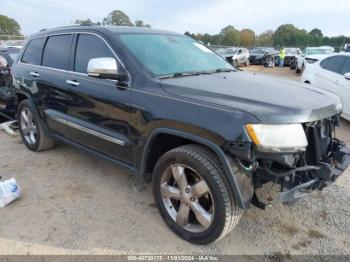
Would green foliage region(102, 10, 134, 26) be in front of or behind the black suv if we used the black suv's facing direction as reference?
behind

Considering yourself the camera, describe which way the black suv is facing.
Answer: facing the viewer and to the right of the viewer

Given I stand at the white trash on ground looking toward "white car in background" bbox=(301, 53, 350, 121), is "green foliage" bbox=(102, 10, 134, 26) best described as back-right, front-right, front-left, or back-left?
front-left

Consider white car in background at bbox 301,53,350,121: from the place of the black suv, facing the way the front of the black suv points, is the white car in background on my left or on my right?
on my left

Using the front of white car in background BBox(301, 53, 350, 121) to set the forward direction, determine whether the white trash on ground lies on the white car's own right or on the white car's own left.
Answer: on the white car's own right
